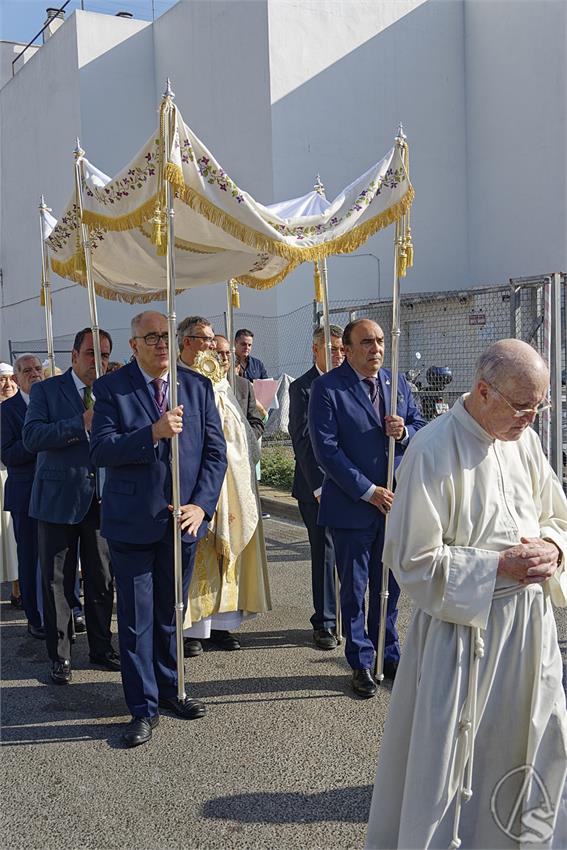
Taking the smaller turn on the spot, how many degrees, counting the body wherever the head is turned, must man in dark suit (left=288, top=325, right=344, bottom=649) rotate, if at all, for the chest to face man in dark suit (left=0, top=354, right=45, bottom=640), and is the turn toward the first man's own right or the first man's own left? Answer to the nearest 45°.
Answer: approximately 135° to the first man's own right

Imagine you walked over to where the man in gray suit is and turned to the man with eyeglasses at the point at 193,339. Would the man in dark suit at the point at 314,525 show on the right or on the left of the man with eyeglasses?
left

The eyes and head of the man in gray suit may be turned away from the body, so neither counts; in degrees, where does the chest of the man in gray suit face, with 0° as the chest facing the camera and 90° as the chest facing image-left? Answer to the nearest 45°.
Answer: approximately 315°

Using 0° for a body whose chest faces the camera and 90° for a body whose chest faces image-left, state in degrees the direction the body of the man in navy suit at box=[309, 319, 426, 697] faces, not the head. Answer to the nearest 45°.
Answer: approximately 315°

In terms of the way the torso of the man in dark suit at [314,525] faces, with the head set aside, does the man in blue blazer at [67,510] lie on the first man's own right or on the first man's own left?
on the first man's own right

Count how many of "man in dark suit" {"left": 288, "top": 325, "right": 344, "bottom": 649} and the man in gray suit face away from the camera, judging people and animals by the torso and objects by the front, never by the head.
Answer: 0

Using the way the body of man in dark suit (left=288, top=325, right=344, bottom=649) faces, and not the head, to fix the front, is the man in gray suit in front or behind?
behind

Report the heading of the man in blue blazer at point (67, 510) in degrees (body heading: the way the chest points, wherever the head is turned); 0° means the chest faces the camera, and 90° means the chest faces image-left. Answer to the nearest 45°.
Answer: approximately 315°

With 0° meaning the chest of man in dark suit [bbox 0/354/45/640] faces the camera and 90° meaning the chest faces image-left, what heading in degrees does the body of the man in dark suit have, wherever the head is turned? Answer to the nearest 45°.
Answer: approximately 315°

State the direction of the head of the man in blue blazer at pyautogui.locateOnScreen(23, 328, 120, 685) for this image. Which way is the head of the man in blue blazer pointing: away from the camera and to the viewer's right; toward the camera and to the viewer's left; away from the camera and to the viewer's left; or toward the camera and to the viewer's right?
toward the camera and to the viewer's right
